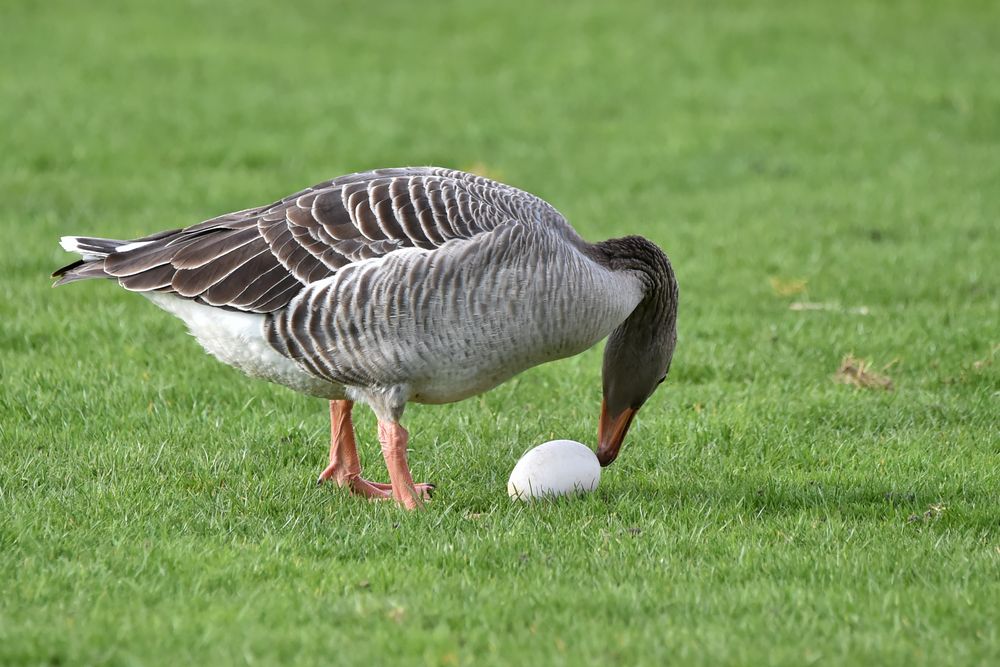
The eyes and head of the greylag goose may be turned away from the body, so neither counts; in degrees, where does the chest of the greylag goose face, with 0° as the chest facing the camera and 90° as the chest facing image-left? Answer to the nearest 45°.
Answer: approximately 270°

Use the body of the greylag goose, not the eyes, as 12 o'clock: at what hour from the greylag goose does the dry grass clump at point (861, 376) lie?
The dry grass clump is roughly at 11 o'clock from the greylag goose.
